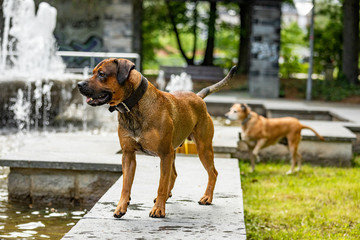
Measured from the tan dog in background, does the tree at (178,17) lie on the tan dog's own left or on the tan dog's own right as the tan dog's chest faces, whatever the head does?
on the tan dog's own right

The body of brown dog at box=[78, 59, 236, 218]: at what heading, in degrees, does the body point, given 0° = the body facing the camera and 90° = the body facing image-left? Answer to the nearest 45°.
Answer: approximately 45°

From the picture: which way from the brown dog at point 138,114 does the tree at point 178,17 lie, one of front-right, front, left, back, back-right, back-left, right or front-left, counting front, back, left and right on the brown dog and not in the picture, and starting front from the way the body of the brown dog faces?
back-right

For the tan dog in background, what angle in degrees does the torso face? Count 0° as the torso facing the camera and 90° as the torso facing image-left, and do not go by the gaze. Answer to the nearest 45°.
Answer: approximately 90°

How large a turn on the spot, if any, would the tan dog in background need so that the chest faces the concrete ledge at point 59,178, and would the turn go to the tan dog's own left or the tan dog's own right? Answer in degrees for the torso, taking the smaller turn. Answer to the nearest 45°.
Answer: approximately 45° to the tan dog's own left

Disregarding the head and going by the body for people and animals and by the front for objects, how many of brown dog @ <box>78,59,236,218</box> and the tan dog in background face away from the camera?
0

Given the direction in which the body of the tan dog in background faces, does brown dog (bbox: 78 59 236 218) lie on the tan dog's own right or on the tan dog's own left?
on the tan dog's own left
